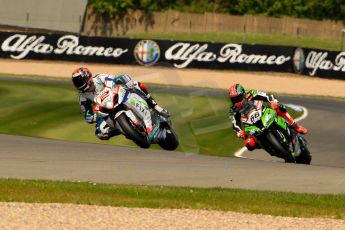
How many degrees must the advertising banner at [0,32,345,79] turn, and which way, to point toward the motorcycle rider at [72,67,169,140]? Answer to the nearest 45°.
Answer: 0° — it already faces them

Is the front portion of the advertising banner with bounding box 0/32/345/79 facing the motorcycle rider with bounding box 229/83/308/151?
yes

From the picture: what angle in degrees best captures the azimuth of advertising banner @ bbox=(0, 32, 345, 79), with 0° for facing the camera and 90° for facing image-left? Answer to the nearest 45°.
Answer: approximately 0°

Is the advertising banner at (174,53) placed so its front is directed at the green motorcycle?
yes
